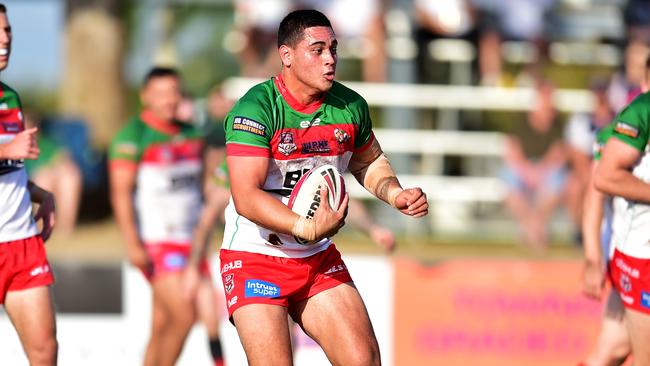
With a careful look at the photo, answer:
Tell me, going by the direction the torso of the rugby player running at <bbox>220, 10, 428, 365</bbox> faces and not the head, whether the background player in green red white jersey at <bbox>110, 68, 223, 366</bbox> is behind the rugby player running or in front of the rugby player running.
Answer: behind

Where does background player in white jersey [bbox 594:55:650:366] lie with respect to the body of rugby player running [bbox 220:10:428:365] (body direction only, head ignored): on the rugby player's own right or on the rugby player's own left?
on the rugby player's own left

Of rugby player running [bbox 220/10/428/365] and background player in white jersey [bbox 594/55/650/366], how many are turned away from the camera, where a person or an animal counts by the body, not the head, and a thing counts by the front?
0

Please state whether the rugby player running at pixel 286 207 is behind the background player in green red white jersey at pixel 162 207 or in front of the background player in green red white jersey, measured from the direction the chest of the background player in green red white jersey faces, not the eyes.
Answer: in front

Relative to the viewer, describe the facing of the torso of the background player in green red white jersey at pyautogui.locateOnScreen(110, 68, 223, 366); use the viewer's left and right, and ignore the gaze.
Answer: facing the viewer and to the right of the viewer

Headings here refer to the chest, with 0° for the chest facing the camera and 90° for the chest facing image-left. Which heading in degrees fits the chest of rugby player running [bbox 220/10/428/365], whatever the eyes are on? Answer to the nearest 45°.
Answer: approximately 315°

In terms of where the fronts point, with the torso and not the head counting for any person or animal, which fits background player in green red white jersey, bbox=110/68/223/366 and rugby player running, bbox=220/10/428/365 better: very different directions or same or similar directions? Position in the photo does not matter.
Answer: same or similar directions

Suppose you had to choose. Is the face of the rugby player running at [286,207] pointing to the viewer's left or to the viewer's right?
to the viewer's right

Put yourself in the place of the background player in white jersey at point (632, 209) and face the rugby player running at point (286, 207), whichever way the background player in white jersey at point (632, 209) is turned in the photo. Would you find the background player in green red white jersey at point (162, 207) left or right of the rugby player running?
right
